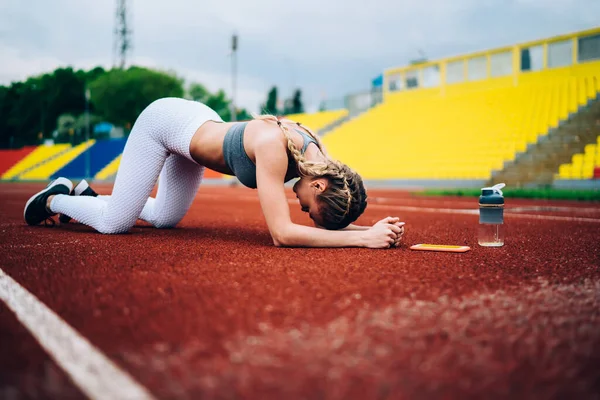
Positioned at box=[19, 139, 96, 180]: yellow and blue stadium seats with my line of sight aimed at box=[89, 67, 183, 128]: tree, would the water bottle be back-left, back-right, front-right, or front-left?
back-right

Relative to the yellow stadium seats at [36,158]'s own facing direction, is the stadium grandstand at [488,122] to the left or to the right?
on its left

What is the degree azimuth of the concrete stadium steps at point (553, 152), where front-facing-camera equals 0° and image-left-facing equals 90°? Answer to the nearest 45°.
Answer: approximately 45°

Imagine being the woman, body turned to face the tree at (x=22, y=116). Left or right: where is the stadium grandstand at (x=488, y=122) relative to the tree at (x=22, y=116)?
right
